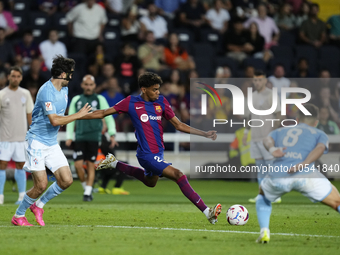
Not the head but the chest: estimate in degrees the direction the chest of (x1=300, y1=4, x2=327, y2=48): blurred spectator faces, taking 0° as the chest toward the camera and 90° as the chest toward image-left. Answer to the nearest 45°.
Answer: approximately 0°

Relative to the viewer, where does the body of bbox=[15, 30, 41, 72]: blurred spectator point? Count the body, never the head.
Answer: toward the camera

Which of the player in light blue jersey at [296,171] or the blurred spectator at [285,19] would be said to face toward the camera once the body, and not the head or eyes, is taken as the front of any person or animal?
the blurred spectator

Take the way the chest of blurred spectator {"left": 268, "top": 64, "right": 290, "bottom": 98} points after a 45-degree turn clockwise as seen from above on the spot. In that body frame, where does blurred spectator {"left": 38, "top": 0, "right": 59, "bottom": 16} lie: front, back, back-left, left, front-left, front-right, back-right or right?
front-right

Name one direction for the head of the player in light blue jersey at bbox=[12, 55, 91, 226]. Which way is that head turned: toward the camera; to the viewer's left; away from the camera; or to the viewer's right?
to the viewer's right

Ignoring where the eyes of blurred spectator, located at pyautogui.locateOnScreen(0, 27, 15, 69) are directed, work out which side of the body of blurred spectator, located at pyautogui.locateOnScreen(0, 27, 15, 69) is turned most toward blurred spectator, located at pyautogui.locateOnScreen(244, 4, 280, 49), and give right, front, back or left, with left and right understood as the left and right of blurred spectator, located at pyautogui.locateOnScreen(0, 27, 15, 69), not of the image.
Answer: left

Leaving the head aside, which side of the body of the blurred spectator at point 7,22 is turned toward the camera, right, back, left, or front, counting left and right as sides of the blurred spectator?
front

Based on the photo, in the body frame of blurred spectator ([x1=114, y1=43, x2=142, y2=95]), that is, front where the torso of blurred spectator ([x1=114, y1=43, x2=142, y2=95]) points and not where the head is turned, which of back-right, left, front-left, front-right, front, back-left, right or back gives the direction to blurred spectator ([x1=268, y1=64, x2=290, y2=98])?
left

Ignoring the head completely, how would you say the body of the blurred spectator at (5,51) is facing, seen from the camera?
toward the camera

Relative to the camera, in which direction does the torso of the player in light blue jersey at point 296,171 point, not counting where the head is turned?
away from the camera

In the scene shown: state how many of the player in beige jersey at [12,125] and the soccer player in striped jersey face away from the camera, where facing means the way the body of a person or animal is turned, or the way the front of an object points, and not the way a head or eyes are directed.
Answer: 0

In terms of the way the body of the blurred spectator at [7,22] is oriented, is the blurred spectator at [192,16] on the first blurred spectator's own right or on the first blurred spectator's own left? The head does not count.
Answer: on the first blurred spectator's own left

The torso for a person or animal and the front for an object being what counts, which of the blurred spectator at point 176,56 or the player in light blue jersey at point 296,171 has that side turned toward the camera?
the blurred spectator

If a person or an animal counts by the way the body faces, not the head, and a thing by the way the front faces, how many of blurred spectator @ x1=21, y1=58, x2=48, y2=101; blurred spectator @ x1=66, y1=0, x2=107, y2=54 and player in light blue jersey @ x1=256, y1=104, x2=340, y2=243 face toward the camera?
2

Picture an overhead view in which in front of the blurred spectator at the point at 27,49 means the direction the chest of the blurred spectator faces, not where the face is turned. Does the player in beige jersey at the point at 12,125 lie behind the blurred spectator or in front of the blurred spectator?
in front
